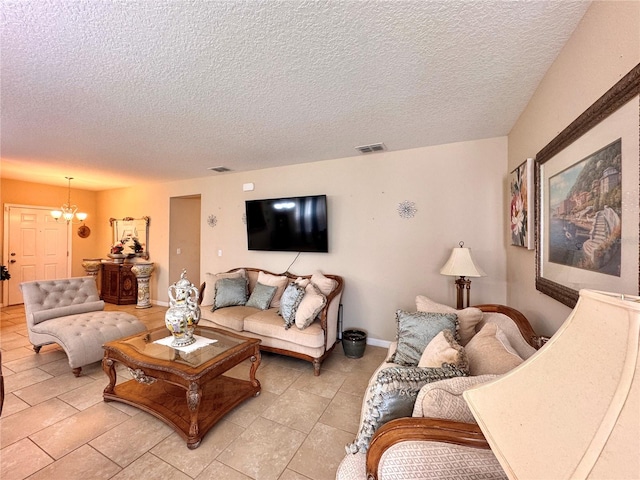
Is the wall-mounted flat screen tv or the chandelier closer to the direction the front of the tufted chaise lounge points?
the wall-mounted flat screen tv

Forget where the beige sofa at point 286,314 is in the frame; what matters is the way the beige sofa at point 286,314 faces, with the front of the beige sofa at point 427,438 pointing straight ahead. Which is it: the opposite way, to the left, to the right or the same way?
to the left

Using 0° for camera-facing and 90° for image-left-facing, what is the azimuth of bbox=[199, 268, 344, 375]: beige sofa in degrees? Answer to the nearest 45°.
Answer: approximately 45°

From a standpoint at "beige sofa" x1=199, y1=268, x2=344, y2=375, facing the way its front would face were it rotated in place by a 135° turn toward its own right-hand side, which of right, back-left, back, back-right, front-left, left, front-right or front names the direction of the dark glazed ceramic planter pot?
right

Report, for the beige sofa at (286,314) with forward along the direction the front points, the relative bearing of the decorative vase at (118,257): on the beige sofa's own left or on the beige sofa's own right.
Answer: on the beige sofa's own right

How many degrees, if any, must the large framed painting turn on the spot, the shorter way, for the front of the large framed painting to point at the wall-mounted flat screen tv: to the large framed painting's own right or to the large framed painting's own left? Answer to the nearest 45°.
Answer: approximately 45° to the large framed painting's own right

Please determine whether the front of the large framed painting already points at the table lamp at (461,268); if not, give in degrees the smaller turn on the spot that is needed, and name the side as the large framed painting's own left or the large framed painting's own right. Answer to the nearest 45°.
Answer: approximately 90° to the large framed painting's own right

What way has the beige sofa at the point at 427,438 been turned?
to the viewer's left

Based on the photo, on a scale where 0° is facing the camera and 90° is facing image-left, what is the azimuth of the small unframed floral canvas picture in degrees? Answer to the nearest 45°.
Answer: approximately 90°

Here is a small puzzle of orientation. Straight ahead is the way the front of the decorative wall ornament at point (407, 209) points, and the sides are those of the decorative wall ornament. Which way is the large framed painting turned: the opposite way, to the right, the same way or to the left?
to the right

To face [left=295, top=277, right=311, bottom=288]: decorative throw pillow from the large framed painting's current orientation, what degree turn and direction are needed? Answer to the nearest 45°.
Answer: approximately 45° to its right
